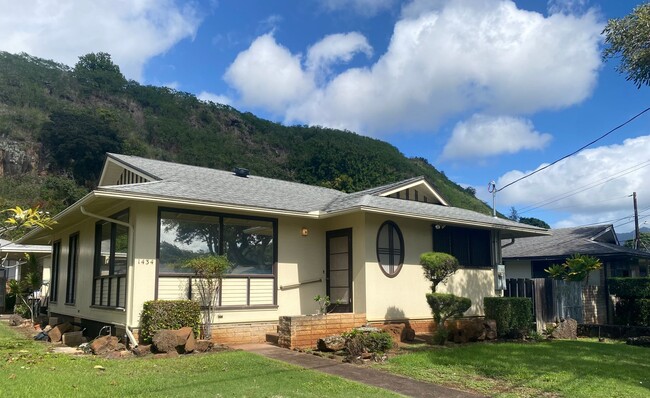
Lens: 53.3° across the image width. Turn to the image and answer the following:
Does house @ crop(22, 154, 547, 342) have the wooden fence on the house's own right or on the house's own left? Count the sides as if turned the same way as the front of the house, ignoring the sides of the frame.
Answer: on the house's own left

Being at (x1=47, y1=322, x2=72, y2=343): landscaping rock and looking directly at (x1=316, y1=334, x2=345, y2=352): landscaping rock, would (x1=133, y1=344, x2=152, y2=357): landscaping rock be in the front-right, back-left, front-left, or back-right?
front-right

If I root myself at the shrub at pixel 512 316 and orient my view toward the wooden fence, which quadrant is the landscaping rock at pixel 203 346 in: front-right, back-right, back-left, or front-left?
back-left

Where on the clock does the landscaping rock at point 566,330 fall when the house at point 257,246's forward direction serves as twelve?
The landscaping rock is roughly at 10 o'clock from the house.

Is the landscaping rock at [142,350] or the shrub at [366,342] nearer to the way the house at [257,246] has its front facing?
the shrub

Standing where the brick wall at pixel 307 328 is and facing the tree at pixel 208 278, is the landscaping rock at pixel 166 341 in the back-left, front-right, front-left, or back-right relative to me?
front-left

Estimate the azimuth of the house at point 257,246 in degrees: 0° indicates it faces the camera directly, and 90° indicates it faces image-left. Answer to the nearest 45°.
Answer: approximately 315°

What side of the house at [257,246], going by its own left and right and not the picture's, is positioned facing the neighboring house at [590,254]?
left

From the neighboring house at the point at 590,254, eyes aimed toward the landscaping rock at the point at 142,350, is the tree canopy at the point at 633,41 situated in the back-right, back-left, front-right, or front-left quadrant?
front-left

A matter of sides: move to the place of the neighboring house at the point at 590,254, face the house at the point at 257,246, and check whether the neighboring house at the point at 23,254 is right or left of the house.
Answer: right

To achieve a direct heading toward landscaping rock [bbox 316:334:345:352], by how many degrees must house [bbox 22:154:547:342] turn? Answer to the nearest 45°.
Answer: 0° — it already faces it

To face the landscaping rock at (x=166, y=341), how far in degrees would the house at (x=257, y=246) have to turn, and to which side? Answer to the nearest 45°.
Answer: approximately 90° to its right

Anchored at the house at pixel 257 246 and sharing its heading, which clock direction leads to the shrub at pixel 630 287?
The shrub is roughly at 10 o'clock from the house.
